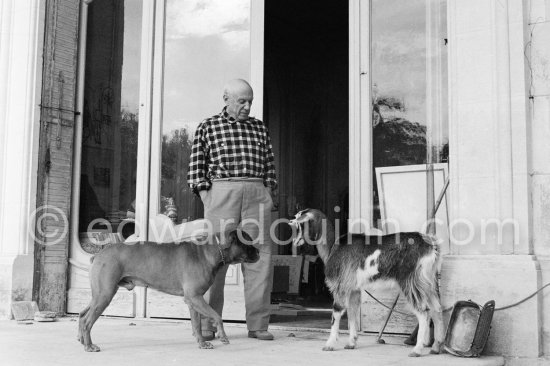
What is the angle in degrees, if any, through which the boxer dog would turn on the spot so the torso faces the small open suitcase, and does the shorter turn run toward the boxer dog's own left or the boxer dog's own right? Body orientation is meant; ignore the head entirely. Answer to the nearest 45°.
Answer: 0° — it already faces it

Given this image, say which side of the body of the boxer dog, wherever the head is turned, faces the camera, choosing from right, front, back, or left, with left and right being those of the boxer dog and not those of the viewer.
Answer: right
